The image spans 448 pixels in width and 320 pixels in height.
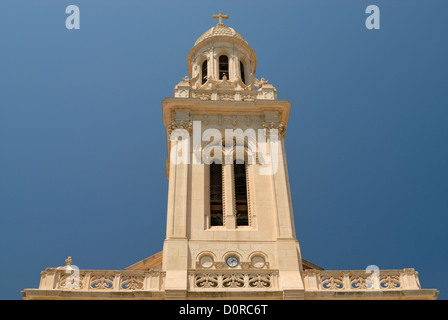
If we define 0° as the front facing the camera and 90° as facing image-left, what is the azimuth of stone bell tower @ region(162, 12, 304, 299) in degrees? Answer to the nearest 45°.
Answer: approximately 0°
